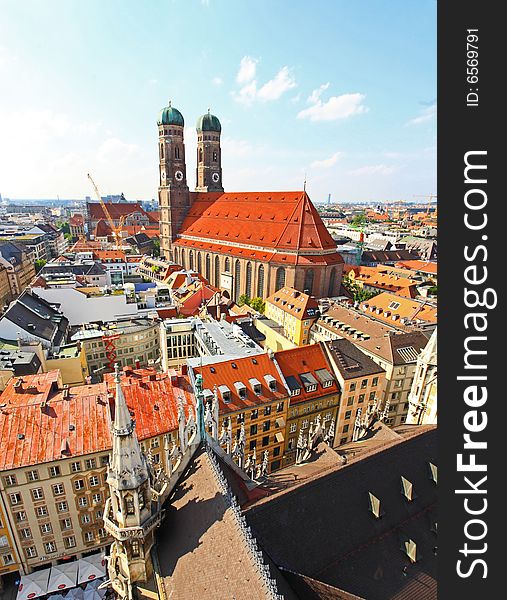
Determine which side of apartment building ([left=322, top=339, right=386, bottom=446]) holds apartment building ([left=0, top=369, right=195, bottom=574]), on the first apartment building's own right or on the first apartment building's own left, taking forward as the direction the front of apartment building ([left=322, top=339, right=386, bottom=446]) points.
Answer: on the first apartment building's own right

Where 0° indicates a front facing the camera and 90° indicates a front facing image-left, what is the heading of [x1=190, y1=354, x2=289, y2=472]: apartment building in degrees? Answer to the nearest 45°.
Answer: approximately 315°

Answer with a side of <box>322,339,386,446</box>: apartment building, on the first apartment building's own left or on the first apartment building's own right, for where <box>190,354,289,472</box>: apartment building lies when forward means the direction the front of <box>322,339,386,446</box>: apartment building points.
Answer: on the first apartment building's own right

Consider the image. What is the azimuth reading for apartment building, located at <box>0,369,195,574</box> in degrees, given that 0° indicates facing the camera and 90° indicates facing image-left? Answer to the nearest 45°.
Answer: approximately 315°

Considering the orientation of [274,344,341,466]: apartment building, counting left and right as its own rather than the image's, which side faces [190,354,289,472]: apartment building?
right
